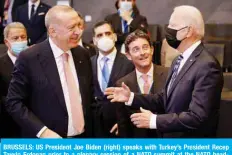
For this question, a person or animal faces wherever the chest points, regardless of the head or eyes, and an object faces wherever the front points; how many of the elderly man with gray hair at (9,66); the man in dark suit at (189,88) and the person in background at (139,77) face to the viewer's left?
1

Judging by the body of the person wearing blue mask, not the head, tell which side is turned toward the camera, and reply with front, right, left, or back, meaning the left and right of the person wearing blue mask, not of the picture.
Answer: front

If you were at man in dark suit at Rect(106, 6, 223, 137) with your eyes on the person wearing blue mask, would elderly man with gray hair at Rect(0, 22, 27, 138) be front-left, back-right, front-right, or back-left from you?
front-left

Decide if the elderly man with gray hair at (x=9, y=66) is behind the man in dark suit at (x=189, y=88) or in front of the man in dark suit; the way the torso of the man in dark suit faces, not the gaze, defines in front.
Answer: in front

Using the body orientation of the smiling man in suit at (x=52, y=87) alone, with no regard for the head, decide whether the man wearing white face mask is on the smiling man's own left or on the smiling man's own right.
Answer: on the smiling man's own left

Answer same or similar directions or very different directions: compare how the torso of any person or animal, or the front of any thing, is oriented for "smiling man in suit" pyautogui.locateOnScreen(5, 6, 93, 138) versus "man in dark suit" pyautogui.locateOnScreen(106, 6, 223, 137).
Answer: very different directions

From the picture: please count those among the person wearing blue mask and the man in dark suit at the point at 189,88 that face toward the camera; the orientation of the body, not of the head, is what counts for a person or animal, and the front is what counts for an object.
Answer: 1

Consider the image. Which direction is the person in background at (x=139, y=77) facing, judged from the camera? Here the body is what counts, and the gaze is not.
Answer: toward the camera

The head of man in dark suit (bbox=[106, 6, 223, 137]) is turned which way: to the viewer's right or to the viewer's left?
to the viewer's left

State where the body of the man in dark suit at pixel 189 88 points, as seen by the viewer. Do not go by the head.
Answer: to the viewer's left

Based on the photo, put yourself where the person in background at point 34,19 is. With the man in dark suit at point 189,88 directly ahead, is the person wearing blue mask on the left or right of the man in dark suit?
left

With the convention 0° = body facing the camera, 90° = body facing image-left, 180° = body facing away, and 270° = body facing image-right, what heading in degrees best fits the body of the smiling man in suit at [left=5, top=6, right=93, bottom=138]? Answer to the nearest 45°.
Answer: approximately 315°

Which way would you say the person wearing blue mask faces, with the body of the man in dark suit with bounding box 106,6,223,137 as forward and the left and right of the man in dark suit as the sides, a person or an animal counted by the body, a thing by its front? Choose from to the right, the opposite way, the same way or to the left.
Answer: to the left
